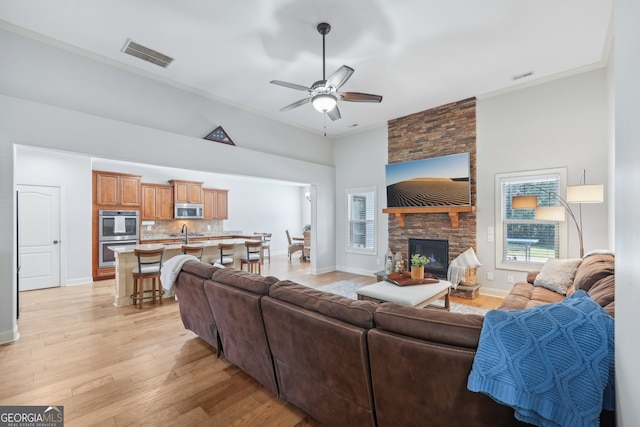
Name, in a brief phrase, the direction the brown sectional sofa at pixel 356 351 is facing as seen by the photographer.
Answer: facing away from the viewer and to the right of the viewer

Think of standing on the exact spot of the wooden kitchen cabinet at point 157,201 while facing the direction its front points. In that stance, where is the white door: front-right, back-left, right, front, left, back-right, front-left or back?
front-right

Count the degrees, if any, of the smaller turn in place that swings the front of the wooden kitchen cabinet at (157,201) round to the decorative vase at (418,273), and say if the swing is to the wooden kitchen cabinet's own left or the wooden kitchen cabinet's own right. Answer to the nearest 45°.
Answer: approximately 45° to the wooden kitchen cabinet's own left

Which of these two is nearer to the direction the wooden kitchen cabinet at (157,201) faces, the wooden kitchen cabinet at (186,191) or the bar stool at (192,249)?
the bar stool

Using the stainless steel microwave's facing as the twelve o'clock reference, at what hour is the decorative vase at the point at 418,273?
The decorative vase is roughly at 11 o'clock from the stainless steel microwave.

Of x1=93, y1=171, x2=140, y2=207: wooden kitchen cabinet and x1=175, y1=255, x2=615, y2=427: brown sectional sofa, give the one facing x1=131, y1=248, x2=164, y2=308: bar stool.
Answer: the wooden kitchen cabinet

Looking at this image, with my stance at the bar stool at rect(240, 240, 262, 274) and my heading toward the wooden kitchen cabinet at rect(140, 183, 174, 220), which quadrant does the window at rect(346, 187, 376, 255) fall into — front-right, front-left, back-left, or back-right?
back-right
